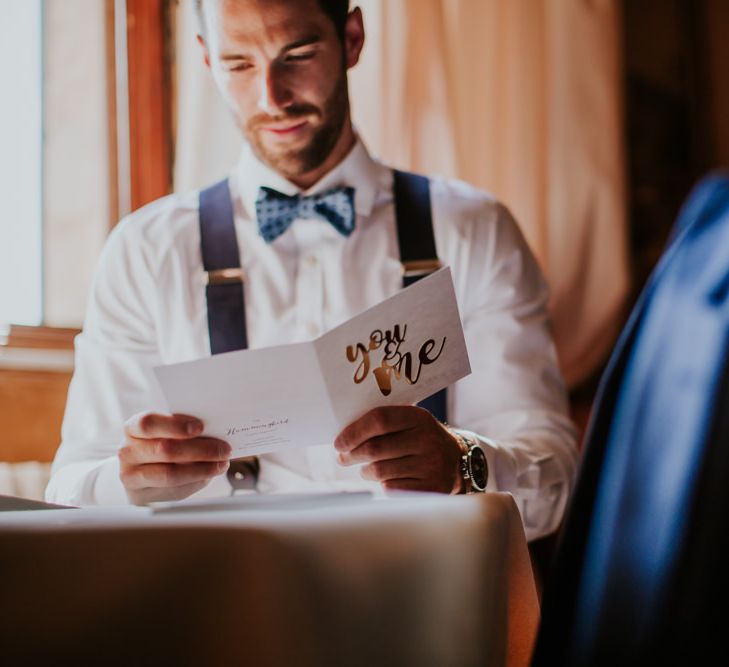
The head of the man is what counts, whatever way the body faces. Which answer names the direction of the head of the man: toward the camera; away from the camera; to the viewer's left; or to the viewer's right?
toward the camera

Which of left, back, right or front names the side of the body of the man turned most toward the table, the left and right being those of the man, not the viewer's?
front

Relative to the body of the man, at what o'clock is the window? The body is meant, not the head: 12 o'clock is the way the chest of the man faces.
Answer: The window is roughly at 4 o'clock from the man.

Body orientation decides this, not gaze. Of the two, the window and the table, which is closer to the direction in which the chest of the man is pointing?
the table

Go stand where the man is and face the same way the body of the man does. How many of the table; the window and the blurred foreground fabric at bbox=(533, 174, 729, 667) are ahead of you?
2

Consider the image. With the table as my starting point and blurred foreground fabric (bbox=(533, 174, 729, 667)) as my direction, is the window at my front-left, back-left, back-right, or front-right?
back-left

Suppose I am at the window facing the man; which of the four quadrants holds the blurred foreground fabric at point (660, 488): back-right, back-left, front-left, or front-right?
front-right

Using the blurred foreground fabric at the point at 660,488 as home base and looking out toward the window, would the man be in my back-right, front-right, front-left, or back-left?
front-right

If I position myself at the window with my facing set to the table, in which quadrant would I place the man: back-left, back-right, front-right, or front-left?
front-left

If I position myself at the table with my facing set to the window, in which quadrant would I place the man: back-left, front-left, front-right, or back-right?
front-right

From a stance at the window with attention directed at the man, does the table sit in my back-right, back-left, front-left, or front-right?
front-right

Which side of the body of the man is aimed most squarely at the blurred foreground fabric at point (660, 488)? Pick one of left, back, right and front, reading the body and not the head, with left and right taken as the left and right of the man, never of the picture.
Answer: front

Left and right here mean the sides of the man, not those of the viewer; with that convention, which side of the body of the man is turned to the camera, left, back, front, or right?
front
